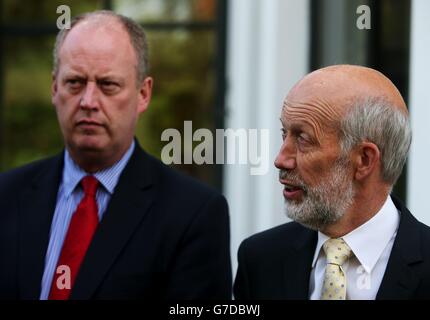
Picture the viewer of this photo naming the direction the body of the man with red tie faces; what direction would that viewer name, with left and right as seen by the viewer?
facing the viewer and to the left of the viewer

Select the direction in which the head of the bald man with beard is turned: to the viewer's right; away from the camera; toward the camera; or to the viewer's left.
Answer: to the viewer's left

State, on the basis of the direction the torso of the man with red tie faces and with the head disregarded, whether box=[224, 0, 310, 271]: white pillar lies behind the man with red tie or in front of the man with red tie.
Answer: behind

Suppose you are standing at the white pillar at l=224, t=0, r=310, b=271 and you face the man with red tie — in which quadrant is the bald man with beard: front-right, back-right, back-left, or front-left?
front-left

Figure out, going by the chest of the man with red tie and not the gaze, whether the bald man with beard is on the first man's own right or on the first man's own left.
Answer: on the first man's own left
